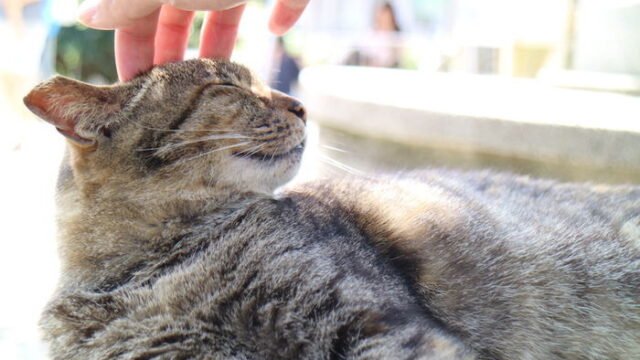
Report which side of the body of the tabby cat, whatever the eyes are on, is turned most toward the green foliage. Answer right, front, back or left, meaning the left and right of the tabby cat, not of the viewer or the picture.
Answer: right

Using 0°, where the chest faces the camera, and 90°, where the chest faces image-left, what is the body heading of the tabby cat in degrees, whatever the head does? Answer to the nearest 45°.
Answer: approximately 90°

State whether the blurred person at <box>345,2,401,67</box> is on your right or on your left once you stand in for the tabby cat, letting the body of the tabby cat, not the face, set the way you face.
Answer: on your right

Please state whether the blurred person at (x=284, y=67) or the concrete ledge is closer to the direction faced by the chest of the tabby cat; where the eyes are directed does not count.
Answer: the blurred person

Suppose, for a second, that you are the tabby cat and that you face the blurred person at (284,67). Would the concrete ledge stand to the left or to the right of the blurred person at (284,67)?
right

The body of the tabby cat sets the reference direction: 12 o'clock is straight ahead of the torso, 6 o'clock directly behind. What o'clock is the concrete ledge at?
The concrete ledge is roughly at 4 o'clock from the tabby cat.

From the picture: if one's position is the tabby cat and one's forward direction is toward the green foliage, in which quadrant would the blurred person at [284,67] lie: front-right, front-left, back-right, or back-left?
front-right

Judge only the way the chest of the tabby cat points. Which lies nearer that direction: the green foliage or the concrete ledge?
the green foliage

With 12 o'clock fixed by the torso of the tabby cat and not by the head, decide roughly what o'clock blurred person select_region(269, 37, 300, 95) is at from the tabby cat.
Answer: The blurred person is roughly at 3 o'clock from the tabby cat.
